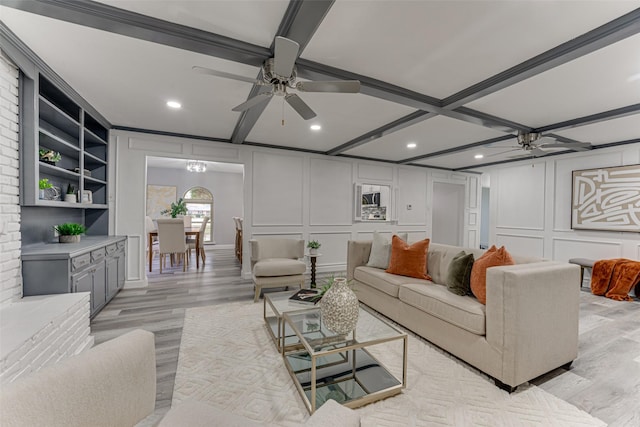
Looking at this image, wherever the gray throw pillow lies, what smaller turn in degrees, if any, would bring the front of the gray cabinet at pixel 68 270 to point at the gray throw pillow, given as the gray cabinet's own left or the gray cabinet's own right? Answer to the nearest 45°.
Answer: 0° — it already faces it

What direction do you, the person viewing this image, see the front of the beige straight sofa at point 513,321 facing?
facing the viewer and to the left of the viewer

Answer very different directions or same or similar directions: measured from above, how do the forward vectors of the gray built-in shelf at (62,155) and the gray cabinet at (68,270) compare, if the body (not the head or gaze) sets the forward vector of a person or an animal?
same or similar directions

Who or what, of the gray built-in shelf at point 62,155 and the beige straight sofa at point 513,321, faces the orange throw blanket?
the gray built-in shelf

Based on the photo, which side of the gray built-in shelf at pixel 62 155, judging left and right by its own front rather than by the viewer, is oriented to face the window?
left

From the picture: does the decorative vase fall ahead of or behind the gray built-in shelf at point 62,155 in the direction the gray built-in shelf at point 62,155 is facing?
ahead

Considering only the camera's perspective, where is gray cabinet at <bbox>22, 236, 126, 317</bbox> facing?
facing the viewer and to the right of the viewer

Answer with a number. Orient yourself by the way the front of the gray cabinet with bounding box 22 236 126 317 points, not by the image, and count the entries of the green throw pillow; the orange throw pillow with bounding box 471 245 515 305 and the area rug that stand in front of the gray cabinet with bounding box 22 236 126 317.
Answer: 3

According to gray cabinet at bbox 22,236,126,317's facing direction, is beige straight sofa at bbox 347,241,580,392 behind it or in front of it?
in front

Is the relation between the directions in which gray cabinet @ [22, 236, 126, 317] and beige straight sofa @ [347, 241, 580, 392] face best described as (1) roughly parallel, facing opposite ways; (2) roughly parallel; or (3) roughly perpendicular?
roughly parallel, facing opposite ways

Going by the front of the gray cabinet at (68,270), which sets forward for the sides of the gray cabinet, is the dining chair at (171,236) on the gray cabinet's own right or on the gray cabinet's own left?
on the gray cabinet's own left

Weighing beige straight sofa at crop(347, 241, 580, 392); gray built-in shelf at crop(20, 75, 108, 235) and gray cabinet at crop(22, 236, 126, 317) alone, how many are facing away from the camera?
0

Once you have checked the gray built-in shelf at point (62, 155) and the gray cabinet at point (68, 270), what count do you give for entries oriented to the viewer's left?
0

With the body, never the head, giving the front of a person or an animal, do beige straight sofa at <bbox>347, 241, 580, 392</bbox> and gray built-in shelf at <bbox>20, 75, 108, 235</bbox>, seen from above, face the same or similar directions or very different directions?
very different directions

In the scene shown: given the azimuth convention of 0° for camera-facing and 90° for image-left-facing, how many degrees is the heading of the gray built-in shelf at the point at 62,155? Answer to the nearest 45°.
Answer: approximately 315°
